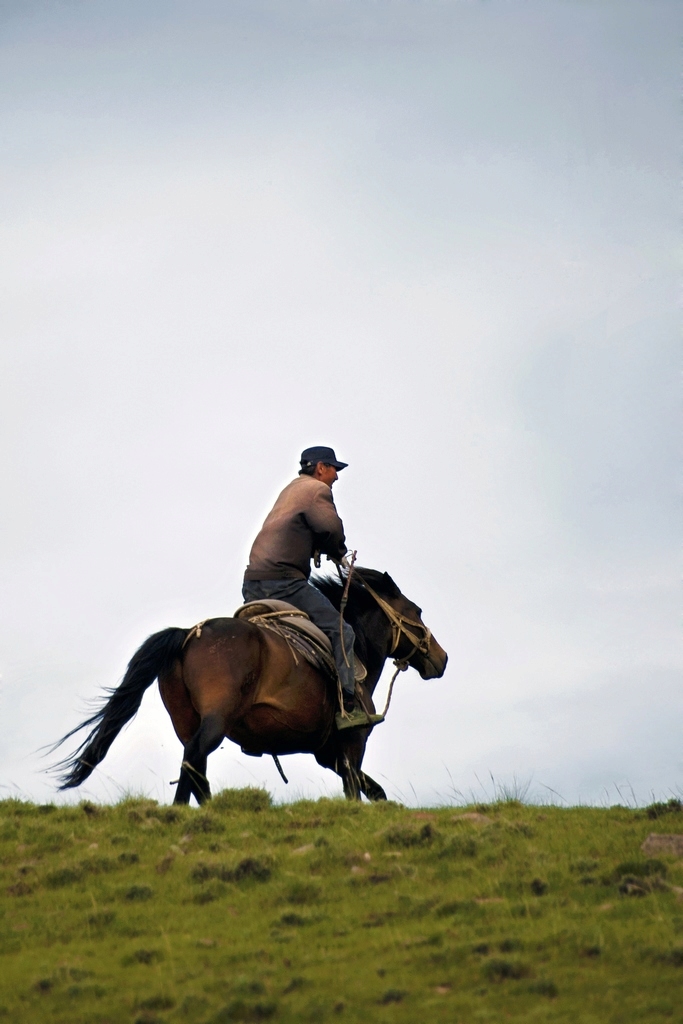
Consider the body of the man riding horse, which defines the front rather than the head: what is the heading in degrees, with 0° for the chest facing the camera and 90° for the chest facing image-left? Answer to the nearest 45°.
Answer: approximately 270°

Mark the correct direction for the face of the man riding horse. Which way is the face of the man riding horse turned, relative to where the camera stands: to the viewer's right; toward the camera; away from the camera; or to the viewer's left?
to the viewer's right
